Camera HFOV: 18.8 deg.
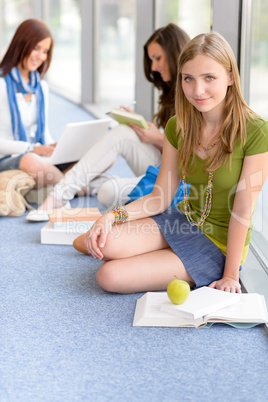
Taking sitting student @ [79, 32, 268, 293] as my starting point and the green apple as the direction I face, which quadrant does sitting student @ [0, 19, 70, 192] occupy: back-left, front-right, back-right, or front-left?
back-right

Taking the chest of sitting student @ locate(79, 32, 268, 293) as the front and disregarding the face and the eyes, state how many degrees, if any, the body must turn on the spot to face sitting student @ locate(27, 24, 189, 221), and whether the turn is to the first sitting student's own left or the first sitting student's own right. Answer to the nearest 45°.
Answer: approximately 135° to the first sitting student's own right

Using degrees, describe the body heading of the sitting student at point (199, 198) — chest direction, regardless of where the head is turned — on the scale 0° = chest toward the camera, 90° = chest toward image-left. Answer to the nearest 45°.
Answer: approximately 45°

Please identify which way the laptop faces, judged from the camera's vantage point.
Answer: facing away from the viewer and to the left of the viewer

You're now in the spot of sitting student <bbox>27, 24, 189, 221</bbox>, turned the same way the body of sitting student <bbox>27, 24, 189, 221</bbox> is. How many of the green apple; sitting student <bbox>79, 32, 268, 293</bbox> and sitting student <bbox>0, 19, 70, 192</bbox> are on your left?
2

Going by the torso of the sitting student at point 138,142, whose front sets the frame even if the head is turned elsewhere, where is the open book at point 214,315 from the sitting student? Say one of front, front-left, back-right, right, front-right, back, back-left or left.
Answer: left

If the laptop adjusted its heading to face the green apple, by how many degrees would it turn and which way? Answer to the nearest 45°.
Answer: approximately 135° to its left

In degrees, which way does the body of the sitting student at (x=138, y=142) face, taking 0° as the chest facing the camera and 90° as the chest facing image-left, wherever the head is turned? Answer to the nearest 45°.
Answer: approximately 90°

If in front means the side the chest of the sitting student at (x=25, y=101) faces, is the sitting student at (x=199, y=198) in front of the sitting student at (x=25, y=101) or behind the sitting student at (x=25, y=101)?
in front

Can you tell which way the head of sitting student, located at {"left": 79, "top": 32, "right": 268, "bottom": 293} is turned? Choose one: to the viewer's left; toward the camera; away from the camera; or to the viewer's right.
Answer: toward the camera

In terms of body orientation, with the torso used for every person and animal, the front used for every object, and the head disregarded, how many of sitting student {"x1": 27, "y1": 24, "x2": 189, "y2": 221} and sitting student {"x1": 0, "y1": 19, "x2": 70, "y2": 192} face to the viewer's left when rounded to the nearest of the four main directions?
1

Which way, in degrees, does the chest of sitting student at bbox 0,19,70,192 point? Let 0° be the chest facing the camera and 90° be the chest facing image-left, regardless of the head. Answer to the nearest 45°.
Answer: approximately 315°

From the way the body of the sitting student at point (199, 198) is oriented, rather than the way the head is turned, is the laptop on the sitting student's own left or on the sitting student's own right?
on the sitting student's own right
